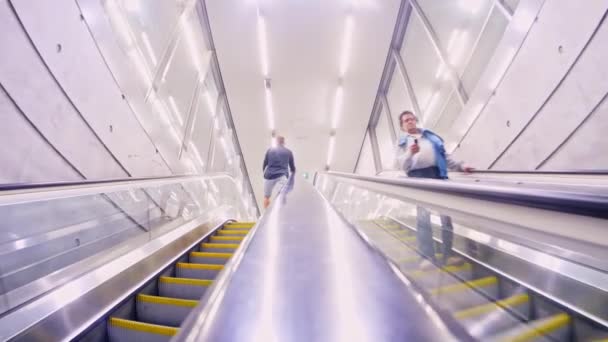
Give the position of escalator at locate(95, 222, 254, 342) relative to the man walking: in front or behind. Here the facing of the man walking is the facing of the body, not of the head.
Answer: behind

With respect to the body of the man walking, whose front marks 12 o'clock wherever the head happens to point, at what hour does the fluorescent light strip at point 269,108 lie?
The fluorescent light strip is roughly at 12 o'clock from the man walking.

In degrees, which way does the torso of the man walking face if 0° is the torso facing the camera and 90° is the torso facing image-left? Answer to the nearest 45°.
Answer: approximately 180°

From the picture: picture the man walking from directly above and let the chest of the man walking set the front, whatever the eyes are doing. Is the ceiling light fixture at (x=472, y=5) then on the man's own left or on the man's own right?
on the man's own right

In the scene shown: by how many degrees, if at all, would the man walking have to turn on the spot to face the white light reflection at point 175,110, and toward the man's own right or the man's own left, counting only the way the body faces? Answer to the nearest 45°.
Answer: approximately 90° to the man's own left

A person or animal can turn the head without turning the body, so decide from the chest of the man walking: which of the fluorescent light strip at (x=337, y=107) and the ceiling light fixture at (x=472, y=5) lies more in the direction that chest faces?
the fluorescent light strip

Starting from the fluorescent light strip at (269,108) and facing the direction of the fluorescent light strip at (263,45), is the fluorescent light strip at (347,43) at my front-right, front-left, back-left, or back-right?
front-left

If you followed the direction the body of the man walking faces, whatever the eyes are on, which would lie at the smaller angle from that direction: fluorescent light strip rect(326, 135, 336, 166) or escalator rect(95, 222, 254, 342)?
the fluorescent light strip
